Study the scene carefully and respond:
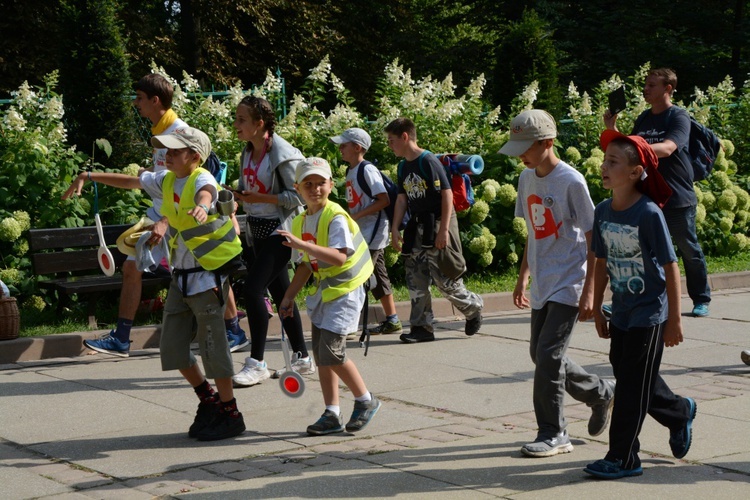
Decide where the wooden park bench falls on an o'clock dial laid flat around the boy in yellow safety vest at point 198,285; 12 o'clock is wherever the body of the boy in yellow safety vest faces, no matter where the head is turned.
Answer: The wooden park bench is roughly at 4 o'clock from the boy in yellow safety vest.

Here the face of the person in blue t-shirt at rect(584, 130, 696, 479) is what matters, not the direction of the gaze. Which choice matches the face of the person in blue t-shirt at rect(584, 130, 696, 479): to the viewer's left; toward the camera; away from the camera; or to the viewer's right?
to the viewer's left

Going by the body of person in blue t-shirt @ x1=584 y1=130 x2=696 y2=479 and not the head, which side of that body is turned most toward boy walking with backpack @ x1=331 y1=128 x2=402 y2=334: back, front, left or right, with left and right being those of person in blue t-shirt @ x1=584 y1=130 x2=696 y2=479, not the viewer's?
right

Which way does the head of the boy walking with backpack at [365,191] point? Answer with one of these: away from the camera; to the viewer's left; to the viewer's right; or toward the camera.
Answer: to the viewer's left

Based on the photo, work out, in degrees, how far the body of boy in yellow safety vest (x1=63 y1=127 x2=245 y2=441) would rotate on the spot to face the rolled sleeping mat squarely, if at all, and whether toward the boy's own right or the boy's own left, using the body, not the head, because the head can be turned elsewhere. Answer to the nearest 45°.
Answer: approximately 180°

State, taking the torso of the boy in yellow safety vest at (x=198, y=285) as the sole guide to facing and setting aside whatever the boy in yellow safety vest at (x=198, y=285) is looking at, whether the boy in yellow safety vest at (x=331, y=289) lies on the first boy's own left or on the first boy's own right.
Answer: on the first boy's own left

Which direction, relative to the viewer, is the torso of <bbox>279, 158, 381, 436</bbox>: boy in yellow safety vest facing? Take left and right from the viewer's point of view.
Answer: facing the viewer and to the left of the viewer

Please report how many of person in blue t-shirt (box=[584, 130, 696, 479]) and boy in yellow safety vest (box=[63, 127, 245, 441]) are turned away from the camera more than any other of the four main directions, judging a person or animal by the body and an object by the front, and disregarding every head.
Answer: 0

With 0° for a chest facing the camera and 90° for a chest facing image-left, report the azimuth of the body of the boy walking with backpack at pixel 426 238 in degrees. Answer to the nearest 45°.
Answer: approximately 45°

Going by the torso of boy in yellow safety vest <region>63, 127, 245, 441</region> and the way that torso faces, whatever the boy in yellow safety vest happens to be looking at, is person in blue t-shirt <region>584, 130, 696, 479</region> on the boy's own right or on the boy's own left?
on the boy's own left
